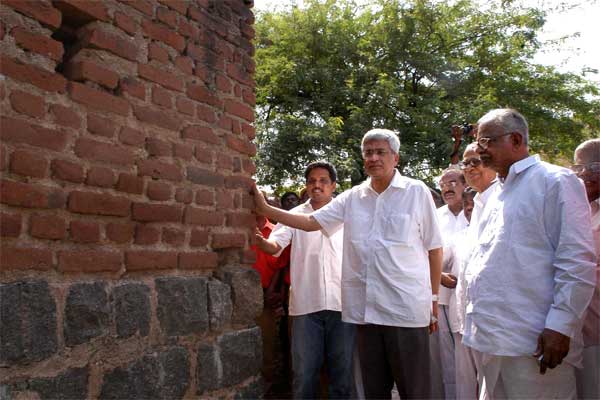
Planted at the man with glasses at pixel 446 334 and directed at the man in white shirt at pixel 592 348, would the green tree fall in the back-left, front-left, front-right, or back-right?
back-left

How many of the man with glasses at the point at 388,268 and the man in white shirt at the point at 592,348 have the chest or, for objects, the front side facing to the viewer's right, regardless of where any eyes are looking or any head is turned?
0

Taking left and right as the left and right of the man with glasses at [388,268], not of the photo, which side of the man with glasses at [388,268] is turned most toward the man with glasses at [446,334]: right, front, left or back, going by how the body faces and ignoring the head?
back

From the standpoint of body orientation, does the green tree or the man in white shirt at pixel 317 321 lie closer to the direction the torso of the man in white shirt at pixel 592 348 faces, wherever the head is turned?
the man in white shirt

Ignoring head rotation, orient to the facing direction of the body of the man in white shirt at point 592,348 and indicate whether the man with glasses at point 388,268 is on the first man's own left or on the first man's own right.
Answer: on the first man's own right

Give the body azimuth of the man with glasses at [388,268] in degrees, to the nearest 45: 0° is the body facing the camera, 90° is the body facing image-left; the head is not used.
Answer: approximately 45°

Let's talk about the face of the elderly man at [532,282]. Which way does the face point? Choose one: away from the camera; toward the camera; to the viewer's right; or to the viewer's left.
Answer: to the viewer's left

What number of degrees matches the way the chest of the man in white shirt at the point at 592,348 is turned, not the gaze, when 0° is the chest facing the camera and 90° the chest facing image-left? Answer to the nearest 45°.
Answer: approximately 45°

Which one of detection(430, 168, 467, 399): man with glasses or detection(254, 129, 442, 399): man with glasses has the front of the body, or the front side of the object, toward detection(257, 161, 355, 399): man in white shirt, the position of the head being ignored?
detection(430, 168, 467, 399): man with glasses

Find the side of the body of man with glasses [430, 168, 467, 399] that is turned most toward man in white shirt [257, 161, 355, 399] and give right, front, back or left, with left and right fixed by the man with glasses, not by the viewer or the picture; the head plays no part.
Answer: front

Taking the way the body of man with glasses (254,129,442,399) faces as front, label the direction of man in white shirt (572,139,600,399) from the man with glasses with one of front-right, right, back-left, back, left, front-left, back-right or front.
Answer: left

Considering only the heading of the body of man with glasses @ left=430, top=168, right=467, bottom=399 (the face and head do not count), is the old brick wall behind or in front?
in front

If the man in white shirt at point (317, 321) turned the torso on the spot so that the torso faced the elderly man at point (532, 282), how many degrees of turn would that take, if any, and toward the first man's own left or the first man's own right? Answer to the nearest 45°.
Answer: approximately 45° to the first man's own left
